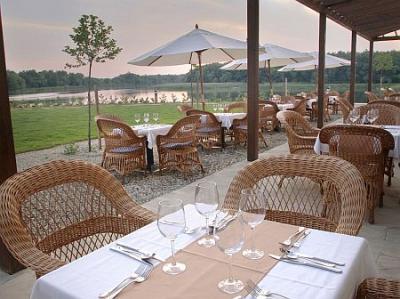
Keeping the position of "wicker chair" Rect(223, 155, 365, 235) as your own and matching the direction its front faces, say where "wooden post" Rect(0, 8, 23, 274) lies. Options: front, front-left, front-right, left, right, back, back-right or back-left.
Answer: front-right

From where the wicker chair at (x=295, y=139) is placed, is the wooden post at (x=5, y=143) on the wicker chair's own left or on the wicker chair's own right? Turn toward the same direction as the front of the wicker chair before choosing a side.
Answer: on the wicker chair's own right

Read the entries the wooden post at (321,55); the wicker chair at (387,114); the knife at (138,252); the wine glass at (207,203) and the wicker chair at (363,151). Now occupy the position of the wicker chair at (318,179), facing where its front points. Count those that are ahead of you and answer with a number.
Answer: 2

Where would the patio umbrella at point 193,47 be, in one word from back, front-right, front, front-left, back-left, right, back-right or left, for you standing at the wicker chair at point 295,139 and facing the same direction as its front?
back

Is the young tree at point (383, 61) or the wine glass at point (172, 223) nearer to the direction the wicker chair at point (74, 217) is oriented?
the wine glass

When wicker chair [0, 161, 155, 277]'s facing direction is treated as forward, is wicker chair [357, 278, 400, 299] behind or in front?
in front
